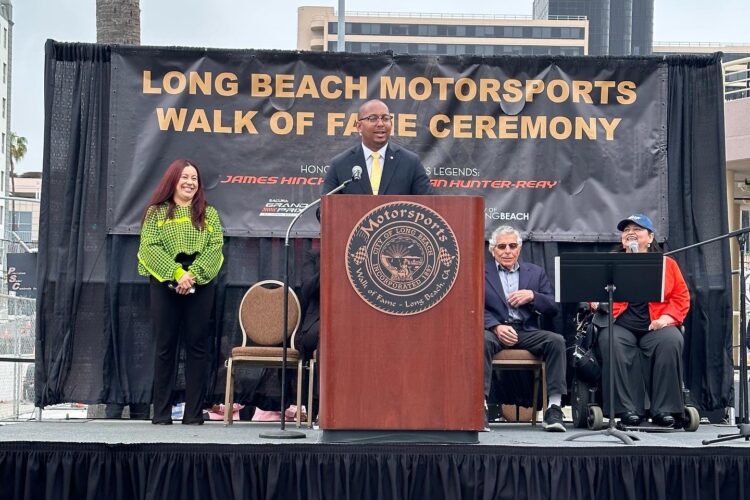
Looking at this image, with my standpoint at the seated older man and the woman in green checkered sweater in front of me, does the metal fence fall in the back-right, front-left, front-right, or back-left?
front-right

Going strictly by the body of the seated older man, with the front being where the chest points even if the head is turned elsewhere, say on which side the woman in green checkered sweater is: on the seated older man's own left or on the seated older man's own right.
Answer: on the seated older man's own right

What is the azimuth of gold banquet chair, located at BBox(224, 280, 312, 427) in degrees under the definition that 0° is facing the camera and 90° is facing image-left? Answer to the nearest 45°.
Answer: approximately 0°

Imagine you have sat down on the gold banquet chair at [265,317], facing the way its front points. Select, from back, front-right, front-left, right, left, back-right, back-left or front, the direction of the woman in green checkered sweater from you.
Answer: front-right

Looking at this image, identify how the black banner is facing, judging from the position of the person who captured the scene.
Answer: facing the viewer

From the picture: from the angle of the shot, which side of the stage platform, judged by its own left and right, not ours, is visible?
front

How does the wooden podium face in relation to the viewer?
toward the camera

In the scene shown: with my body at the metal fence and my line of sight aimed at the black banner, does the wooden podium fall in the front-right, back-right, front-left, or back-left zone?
front-right

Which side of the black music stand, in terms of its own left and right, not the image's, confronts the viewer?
back

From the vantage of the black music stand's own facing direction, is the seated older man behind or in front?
in front

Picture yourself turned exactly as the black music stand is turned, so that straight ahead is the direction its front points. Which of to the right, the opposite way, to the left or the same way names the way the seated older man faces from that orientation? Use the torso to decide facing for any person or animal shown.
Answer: the opposite way

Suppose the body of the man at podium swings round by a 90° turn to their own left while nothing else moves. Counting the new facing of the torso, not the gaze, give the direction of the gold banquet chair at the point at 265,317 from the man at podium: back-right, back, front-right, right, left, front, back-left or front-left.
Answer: back-left

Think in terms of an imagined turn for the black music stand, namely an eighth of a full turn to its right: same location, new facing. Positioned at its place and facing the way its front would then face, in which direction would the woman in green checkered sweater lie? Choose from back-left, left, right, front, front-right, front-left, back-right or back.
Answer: back-left

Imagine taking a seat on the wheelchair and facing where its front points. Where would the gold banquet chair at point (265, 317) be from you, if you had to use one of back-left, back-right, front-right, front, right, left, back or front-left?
right
